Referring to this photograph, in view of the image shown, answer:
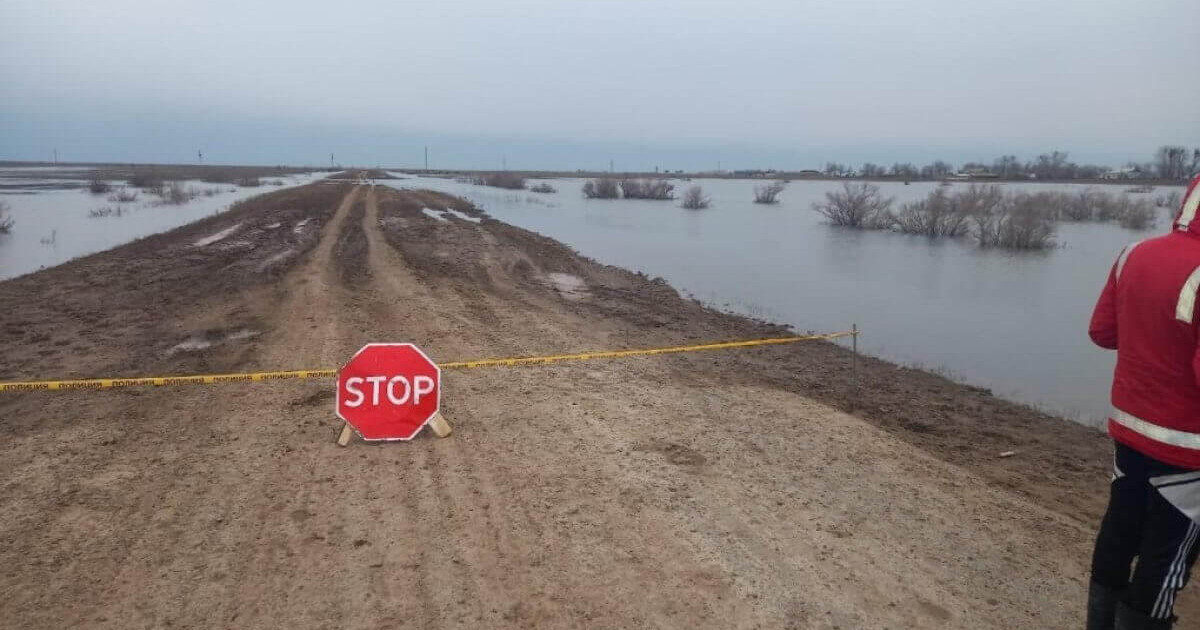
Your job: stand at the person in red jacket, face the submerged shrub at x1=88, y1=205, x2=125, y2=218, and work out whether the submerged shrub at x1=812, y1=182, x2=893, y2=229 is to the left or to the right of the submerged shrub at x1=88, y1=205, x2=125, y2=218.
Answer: right

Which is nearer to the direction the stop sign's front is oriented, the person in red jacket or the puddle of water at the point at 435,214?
the person in red jacket

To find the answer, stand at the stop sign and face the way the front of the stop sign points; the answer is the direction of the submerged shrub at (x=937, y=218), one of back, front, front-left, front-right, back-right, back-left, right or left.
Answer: back-left

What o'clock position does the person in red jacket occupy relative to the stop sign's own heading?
The person in red jacket is roughly at 11 o'clock from the stop sign.

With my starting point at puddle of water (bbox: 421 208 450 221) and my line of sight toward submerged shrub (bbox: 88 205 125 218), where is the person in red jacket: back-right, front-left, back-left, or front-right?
back-left

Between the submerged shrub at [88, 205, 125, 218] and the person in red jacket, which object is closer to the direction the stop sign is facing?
the person in red jacket

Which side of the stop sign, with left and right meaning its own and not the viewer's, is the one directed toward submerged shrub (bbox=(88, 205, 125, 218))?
back

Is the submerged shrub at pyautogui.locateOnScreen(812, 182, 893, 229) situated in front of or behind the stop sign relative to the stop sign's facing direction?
behind

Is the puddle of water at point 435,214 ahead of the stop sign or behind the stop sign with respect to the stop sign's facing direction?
behind

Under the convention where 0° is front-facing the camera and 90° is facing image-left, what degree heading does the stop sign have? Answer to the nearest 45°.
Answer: approximately 0°
